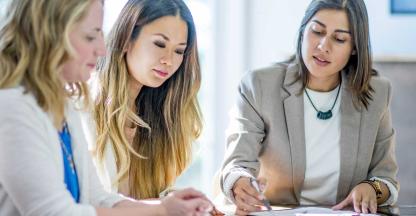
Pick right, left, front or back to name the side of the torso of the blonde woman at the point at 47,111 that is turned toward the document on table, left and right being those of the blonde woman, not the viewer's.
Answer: front

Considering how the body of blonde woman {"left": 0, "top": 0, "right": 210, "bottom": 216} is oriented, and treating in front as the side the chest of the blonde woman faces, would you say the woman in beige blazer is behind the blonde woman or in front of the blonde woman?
in front

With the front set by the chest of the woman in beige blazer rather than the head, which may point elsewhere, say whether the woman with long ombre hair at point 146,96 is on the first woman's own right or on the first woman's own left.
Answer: on the first woman's own right

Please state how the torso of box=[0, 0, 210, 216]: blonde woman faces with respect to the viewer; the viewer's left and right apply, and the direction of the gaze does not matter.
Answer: facing to the right of the viewer

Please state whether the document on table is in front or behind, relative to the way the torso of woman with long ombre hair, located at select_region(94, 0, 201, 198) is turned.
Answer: in front

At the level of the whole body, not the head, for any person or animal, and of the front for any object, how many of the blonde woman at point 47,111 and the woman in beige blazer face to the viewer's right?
1

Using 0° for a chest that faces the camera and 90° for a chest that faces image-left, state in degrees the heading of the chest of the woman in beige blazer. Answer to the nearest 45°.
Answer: approximately 0°

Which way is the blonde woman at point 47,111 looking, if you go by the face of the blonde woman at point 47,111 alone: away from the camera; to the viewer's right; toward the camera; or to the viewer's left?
to the viewer's right

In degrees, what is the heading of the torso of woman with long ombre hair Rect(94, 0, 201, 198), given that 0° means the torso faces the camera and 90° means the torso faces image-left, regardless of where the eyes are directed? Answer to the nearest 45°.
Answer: approximately 315°

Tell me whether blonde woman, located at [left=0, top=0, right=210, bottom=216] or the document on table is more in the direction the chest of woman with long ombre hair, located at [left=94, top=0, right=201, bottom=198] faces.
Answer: the document on table

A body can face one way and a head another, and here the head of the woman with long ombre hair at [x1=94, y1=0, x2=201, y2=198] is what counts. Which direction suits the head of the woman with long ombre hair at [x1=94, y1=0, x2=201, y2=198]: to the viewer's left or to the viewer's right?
to the viewer's right
